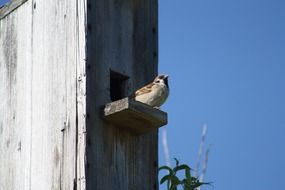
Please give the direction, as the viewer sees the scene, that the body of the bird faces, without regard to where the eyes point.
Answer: to the viewer's right

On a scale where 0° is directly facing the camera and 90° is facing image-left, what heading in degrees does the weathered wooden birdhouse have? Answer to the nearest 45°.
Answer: approximately 315°
